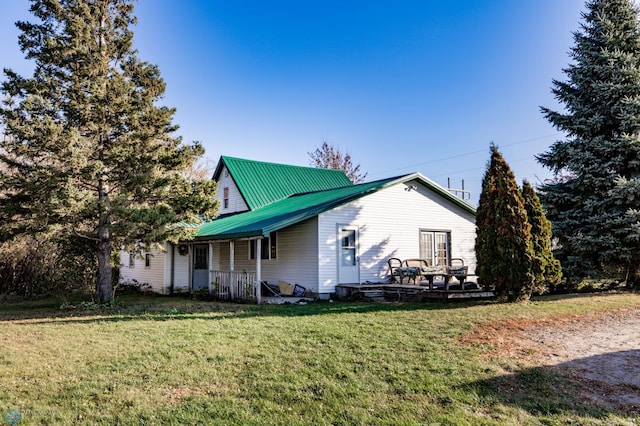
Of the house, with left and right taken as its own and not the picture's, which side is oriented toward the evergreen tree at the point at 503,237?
left

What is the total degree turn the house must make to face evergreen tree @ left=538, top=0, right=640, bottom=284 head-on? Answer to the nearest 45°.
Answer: approximately 135° to its left

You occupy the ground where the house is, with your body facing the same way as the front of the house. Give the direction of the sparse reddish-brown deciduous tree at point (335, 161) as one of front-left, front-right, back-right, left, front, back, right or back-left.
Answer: back-right

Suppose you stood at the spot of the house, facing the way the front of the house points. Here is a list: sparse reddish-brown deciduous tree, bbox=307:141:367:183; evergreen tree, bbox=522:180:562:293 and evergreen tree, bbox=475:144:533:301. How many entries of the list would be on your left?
2

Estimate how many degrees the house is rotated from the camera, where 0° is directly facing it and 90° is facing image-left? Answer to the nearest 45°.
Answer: approximately 45°

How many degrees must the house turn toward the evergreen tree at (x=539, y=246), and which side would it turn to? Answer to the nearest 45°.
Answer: approximately 90° to its left
